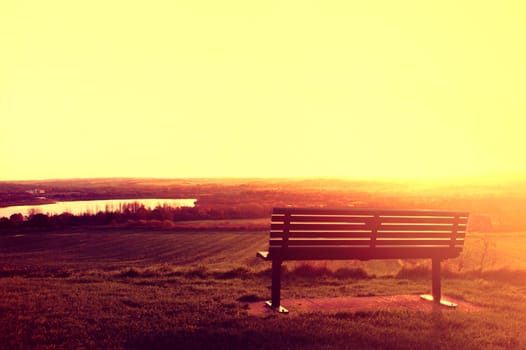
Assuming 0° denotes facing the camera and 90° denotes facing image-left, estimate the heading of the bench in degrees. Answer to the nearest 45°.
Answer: approximately 135°
